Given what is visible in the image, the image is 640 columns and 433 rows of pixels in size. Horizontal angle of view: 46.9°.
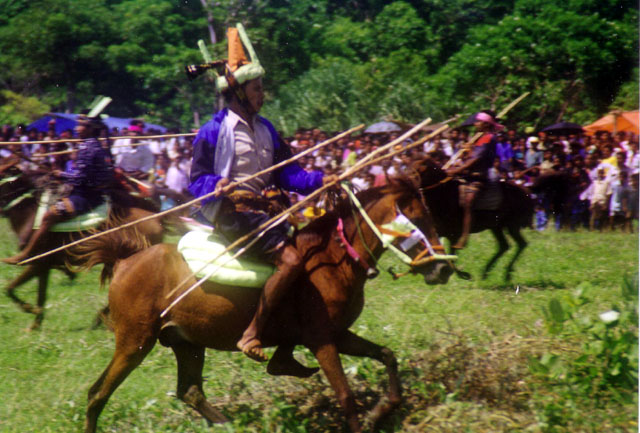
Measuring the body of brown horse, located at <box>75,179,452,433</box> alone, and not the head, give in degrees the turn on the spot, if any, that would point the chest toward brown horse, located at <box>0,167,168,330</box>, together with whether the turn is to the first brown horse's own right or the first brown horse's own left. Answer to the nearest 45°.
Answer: approximately 135° to the first brown horse's own left

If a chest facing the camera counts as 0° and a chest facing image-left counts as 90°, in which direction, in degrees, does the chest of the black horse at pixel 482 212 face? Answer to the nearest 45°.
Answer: approximately 90°

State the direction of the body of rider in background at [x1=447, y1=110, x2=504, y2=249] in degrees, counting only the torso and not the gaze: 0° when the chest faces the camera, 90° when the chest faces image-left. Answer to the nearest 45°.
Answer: approximately 90°

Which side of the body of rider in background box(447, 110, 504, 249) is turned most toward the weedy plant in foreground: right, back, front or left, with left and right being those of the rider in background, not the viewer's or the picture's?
left

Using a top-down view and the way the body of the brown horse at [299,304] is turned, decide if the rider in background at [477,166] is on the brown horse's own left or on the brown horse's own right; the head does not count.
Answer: on the brown horse's own left

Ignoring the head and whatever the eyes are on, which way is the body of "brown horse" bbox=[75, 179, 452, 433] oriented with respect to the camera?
to the viewer's right

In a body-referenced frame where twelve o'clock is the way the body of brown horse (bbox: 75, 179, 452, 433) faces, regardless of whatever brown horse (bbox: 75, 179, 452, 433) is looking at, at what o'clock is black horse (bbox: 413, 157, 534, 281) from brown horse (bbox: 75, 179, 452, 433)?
black horse (bbox: 413, 157, 534, 281) is roughly at 10 o'clock from brown horse (bbox: 75, 179, 452, 433).

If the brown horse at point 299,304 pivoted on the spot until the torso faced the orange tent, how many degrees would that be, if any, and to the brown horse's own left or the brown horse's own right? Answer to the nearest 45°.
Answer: approximately 45° to the brown horse's own left

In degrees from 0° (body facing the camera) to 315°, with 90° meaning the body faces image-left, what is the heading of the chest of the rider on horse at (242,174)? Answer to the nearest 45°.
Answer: approximately 315°
